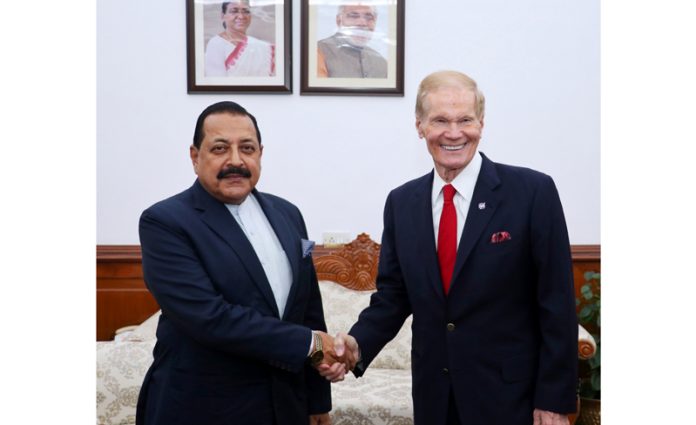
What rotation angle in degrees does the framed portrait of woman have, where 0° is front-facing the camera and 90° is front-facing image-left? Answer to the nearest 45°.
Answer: approximately 0°

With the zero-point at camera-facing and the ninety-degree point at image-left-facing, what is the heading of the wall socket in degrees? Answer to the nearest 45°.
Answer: approximately 0°
